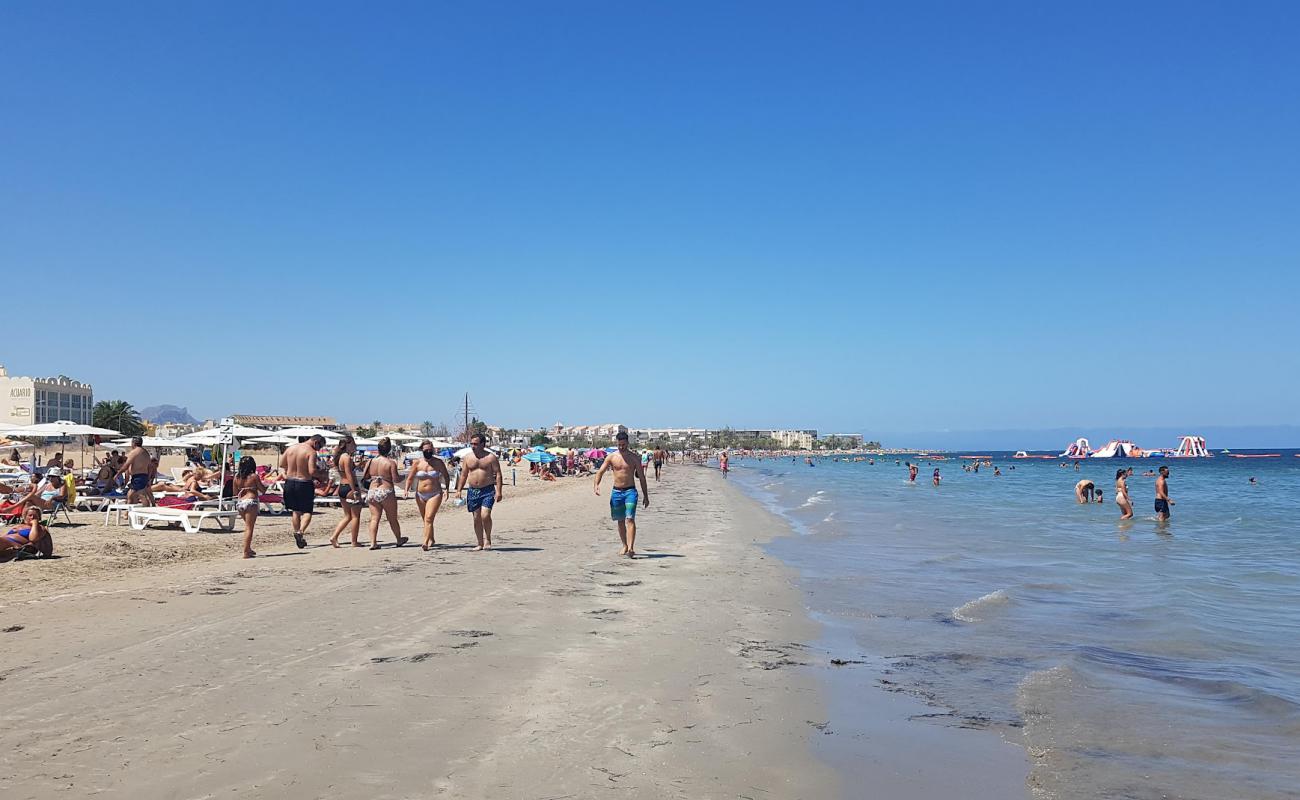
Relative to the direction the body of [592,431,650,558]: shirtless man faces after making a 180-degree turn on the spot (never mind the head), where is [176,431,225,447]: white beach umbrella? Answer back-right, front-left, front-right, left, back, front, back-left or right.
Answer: front-left

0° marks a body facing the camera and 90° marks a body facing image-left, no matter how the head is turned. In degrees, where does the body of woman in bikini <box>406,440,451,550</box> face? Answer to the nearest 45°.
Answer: approximately 0°

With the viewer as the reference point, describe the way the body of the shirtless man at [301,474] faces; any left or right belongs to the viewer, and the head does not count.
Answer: facing away from the viewer and to the right of the viewer

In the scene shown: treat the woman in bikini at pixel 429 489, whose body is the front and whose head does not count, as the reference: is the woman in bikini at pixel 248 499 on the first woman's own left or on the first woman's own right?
on the first woman's own right

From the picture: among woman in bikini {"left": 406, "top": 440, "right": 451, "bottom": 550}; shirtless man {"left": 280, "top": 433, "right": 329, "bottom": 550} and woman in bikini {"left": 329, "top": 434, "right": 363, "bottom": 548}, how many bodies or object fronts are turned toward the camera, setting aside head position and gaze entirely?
1

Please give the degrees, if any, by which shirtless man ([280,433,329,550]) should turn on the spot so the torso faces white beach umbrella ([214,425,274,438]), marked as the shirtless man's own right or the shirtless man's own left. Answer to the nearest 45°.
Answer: approximately 45° to the shirtless man's own left

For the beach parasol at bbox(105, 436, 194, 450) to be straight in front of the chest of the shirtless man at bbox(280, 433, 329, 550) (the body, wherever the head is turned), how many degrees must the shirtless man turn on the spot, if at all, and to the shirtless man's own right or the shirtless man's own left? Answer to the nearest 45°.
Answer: approximately 45° to the shirtless man's own left

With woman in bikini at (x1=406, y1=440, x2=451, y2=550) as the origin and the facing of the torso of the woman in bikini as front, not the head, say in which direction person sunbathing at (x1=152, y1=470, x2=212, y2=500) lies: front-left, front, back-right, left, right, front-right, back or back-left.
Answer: back-right

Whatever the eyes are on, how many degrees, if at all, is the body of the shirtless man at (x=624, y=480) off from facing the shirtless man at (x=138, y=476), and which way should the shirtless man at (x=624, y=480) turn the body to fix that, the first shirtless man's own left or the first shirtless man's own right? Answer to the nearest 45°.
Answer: approximately 135° to the first shirtless man's own right

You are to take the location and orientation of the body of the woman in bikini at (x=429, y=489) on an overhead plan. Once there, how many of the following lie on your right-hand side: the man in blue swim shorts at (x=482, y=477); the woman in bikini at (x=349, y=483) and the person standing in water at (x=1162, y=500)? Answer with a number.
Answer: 1
